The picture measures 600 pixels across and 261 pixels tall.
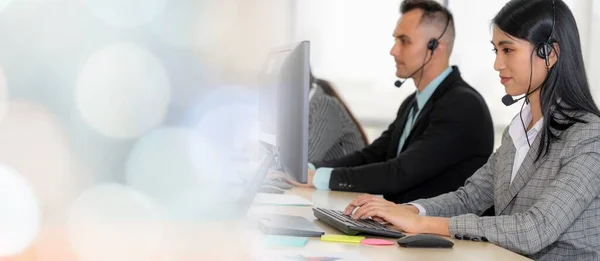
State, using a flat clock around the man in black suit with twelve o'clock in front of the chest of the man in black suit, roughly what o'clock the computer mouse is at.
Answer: The computer mouse is roughly at 9 o'clock from the man in black suit.

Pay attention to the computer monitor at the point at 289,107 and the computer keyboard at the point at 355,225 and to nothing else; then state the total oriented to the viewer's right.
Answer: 2

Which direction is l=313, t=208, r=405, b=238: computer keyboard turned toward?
to the viewer's right

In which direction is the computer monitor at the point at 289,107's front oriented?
to the viewer's right

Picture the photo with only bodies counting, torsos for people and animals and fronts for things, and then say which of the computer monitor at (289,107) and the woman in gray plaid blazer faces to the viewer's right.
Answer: the computer monitor

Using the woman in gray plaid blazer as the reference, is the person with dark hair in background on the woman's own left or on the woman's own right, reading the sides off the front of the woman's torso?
on the woman's own right

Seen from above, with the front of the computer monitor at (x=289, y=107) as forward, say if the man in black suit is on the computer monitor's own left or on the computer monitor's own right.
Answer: on the computer monitor's own left

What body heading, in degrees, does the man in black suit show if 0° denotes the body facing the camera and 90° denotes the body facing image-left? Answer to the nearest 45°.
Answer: approximately 90°

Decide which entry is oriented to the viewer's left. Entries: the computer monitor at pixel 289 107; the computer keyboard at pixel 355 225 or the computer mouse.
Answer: the computer mouse
